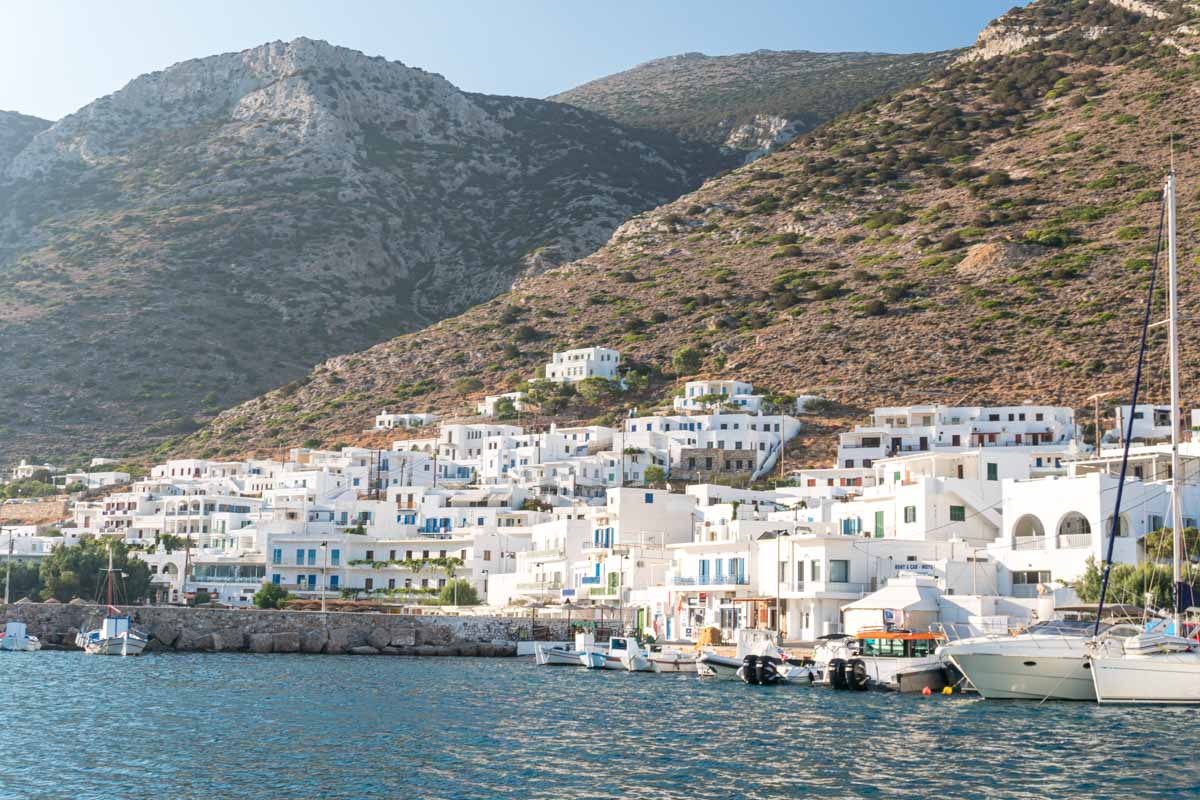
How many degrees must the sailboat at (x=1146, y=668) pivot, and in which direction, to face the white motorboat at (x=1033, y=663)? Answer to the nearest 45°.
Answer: approximately 45° to its right

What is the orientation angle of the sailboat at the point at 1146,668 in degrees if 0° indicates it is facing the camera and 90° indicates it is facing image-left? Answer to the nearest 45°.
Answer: approximately 90°
